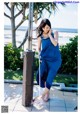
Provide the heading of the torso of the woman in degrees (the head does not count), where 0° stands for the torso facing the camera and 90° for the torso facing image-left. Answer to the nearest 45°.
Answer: approximately 0°

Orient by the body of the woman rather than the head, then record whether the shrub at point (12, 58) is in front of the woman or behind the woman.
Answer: behind
